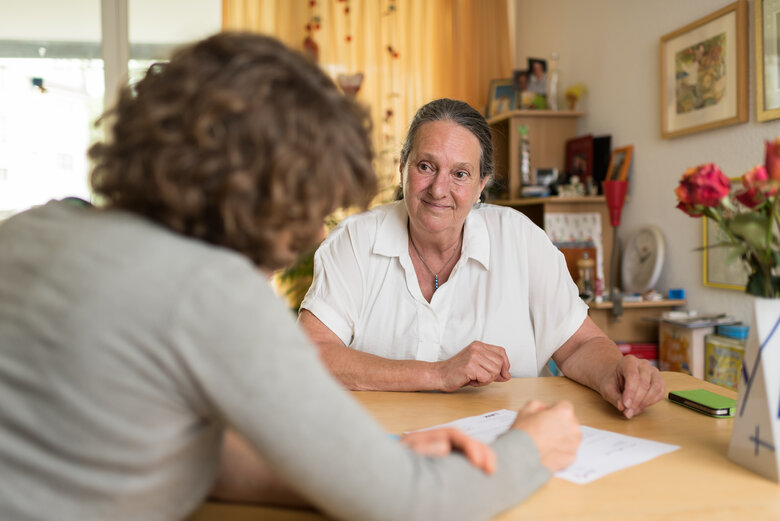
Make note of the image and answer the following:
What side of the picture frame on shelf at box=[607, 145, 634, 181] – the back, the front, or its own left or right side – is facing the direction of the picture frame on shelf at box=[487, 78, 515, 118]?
right

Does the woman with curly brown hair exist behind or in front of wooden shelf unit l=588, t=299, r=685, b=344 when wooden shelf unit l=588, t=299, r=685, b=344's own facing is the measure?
in front

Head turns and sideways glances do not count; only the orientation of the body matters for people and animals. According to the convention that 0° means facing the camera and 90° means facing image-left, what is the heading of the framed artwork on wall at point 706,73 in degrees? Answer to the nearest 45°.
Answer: approximately 45°

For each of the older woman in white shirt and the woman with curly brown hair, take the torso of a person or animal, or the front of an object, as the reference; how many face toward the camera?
1

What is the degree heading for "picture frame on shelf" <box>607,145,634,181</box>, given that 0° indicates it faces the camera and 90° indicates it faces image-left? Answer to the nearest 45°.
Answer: approximately 45°

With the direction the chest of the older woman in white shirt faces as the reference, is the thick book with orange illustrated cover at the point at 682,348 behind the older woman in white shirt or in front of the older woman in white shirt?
behind

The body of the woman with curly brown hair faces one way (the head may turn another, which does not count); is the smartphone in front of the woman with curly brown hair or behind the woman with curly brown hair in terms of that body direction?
in front

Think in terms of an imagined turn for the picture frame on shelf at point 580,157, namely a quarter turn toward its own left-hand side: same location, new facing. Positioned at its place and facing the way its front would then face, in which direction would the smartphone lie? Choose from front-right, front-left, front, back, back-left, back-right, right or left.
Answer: front-right

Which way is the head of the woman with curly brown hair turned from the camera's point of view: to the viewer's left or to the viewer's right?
to the viewer's right

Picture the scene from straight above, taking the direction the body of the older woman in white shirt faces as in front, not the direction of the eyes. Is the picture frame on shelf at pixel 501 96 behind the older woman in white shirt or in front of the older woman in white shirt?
behind
